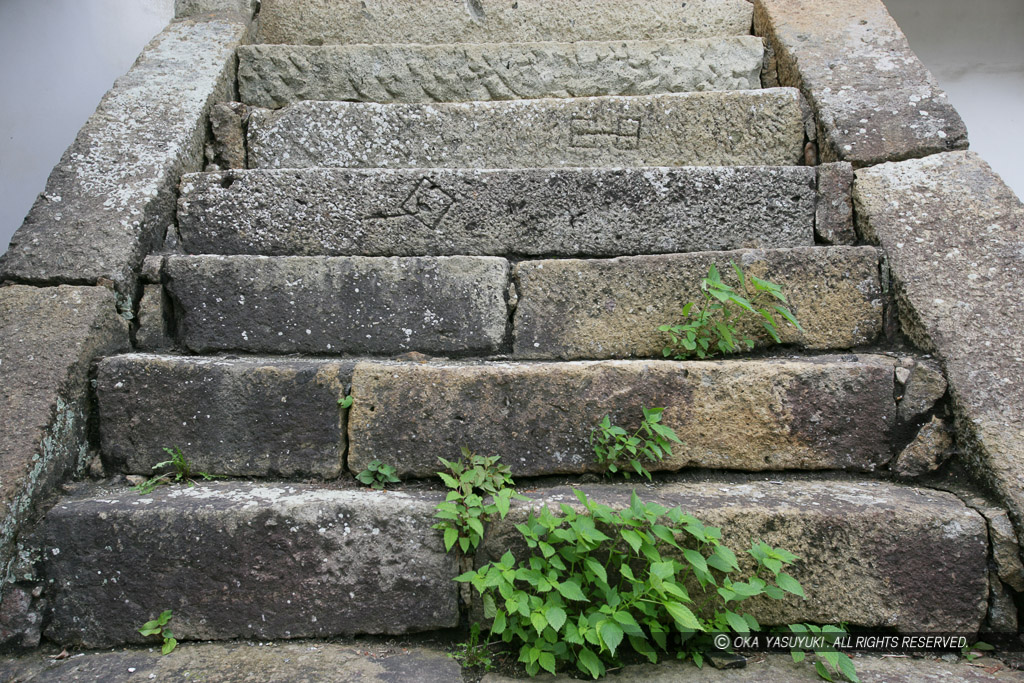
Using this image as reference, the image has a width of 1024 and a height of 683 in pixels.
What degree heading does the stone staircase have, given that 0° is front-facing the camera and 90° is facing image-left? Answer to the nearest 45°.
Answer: approximately 0°
